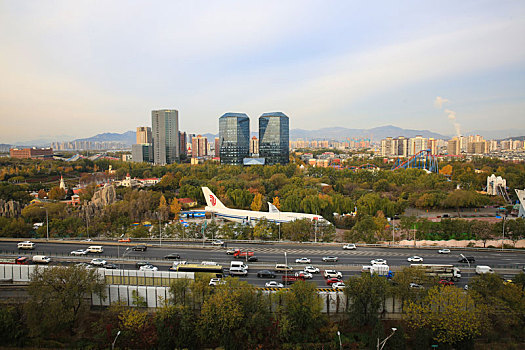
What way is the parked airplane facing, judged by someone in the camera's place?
facing to the right of the viewer

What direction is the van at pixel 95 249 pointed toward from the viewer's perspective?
to the viewer's left

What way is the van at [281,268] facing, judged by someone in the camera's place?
facing to the right of the viewer

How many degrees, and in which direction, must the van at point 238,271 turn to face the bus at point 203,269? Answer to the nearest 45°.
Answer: approximately 180°

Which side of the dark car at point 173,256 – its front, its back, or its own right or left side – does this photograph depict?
left

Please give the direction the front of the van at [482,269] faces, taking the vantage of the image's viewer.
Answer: facing to the right of the viewer

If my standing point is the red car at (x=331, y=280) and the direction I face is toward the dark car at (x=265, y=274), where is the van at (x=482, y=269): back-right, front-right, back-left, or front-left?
back-right

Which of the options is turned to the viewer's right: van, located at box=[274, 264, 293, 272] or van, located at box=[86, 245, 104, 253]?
van, located at box=[274, 264, 293, 272]

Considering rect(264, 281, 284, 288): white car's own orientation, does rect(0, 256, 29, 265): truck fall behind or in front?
behind

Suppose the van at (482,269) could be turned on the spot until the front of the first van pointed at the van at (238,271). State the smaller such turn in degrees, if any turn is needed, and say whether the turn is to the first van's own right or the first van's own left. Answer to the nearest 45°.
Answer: approximately 135° to the first van's own right

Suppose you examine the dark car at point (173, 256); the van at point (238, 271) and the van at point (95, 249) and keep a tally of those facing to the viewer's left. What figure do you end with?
2

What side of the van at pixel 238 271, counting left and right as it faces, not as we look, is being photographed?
right

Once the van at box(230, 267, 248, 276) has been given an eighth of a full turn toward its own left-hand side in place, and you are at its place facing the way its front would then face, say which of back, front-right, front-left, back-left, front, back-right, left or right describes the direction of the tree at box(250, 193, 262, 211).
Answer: front-left

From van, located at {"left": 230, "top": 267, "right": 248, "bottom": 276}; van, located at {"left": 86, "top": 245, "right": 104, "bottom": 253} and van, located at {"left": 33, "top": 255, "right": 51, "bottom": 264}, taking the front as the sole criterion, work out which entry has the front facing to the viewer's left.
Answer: van, located at {"left": 86, "top": 245, "right": 104, "bottom": 253}

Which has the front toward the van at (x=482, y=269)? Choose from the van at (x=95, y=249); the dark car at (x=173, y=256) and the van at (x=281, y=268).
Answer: the van at (x=281, y=268)

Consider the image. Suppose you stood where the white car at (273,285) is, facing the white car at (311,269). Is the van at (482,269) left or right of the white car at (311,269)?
right
